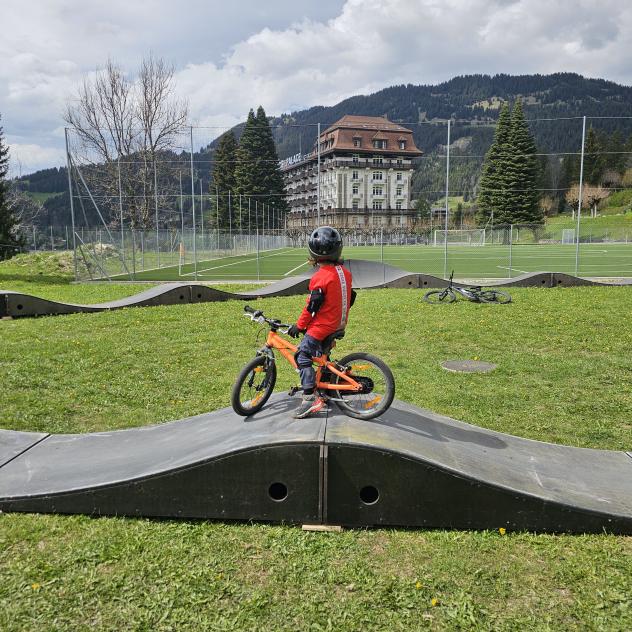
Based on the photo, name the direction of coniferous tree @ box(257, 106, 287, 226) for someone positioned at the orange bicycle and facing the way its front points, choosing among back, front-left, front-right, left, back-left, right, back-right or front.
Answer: right

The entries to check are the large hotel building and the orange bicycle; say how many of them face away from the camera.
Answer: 0

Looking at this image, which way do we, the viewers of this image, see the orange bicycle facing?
facing to the left of the viewer

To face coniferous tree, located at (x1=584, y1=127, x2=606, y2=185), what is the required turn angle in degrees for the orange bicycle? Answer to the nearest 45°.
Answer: approximately 135° to its right

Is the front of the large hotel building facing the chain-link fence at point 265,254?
yes

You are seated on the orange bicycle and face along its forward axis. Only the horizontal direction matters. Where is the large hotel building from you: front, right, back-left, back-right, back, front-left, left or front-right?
right

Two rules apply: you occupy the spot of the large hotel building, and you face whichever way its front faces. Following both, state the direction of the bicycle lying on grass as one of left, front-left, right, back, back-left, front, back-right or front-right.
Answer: front-left

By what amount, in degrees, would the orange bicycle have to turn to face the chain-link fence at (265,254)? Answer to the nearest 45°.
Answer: approximately 90° to its right

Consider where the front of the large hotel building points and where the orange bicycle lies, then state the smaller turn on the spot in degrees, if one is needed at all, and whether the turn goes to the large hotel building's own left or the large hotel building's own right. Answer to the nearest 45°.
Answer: approximately 45° to the large hotel building's own left

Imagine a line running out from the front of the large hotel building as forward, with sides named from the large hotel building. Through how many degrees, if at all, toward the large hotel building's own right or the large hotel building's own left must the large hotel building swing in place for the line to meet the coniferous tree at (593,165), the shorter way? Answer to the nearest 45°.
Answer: approximately 135° to the large hotel building's own left

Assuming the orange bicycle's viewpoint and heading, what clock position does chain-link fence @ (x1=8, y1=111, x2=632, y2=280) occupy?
The chain-link fence is roughly at 3 o'clock from the orange bicycle.

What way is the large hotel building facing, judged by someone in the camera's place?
facing the viewer and to the left of the viewer
